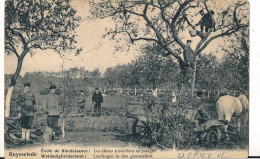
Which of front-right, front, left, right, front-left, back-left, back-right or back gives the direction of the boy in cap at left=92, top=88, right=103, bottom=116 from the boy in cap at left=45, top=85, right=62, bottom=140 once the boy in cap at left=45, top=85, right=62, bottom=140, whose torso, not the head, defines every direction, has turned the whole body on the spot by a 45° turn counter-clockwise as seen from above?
back-left

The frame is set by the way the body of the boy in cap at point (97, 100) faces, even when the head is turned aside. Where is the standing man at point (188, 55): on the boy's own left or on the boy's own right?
on the boy's own left

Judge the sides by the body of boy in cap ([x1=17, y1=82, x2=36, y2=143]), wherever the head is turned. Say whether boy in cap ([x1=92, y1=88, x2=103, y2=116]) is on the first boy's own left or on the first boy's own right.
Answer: on the first boy's own left

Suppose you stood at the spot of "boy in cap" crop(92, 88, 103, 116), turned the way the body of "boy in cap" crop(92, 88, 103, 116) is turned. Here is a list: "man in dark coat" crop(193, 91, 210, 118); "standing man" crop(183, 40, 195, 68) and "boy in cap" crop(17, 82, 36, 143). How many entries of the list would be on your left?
2

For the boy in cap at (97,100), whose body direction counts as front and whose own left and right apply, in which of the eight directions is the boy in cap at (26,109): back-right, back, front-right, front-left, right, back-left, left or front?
front

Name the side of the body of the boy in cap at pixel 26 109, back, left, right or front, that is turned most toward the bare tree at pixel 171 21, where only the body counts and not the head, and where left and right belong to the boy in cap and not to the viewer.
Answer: left

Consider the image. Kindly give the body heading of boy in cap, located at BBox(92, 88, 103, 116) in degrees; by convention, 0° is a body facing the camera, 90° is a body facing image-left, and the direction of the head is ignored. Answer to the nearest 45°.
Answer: approximately 0°

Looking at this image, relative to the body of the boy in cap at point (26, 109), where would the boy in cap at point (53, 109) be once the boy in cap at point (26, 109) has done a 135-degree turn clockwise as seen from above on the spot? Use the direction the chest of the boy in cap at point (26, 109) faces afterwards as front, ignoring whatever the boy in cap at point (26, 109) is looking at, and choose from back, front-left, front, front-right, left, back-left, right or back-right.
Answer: back-right
